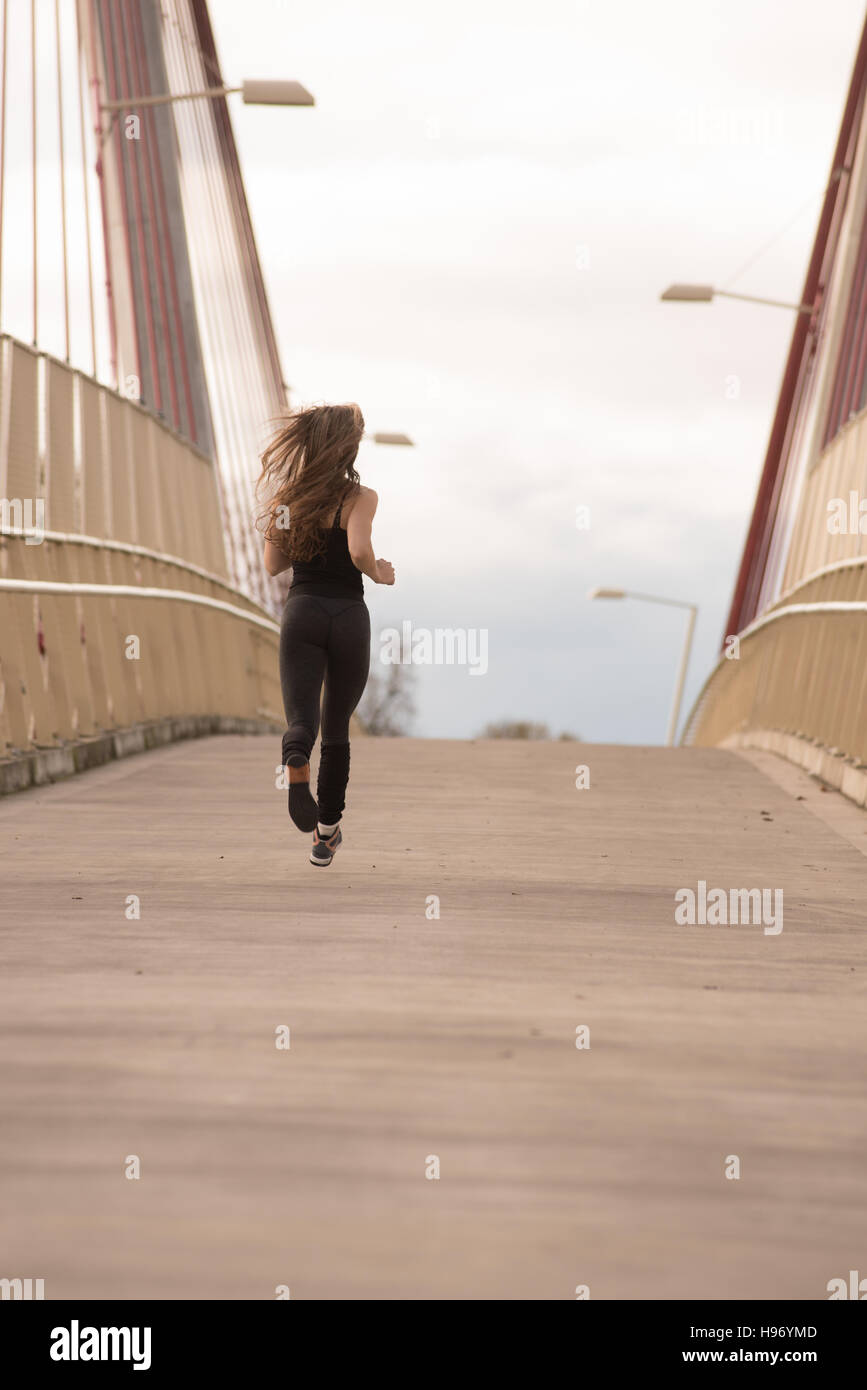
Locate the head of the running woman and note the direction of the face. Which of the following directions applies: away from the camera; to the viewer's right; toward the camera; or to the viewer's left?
away from the camera

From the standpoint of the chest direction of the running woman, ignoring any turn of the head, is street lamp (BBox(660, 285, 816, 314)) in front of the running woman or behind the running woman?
in front

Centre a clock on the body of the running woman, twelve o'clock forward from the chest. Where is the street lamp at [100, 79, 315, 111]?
The street lamp is roughly at 12 o'clock from the running woman.

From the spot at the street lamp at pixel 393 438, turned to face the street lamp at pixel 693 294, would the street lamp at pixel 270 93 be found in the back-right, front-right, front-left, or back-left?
front-right

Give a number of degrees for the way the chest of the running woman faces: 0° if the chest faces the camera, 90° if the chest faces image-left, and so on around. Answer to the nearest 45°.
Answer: approximately 180°

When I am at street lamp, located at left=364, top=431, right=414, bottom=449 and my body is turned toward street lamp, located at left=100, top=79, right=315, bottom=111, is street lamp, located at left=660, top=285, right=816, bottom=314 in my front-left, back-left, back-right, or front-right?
front-left

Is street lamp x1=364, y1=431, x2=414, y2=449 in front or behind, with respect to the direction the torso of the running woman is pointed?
in front

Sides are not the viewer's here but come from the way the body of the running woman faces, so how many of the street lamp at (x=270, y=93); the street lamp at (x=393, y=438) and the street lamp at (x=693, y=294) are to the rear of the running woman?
0
